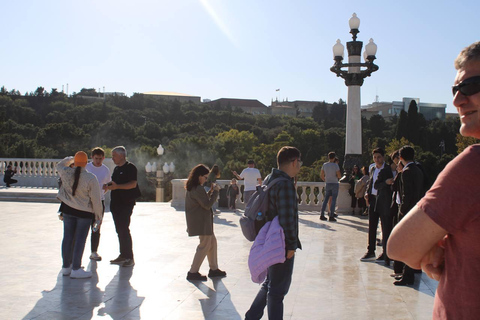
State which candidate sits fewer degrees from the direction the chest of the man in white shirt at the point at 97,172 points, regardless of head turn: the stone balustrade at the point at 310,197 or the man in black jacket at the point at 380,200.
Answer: the man in black jacket

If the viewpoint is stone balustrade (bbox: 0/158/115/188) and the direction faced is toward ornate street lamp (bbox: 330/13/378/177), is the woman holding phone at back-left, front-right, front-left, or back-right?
front-right

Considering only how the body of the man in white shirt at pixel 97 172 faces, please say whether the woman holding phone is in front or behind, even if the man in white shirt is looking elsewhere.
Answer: in front

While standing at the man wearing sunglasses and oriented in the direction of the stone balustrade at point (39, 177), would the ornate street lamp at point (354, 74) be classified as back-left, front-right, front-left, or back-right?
front-right

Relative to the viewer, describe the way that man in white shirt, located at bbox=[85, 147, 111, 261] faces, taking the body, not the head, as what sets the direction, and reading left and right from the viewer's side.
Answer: facing the viewer

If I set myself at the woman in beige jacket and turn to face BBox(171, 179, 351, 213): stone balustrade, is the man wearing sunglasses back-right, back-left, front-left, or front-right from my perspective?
back-right

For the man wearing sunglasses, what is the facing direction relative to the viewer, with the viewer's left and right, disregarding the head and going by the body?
facing the viewer and to the left of the viewer

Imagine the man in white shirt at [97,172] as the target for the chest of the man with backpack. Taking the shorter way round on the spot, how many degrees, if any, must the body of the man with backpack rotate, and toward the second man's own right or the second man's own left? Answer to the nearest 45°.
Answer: approximately 135° to the second man's own left

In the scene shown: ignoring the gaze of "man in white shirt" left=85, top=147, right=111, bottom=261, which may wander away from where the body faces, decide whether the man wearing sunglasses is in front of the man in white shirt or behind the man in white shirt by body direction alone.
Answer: in front
